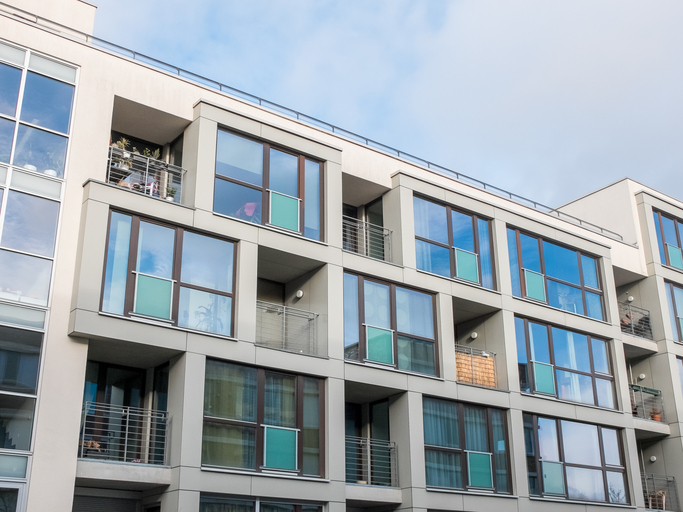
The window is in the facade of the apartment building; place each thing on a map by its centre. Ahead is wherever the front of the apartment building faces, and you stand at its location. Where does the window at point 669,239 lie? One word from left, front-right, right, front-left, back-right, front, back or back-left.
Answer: left
